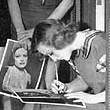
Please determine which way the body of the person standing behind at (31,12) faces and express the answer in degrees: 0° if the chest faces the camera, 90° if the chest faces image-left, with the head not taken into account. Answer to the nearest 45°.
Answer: approximately 0°
